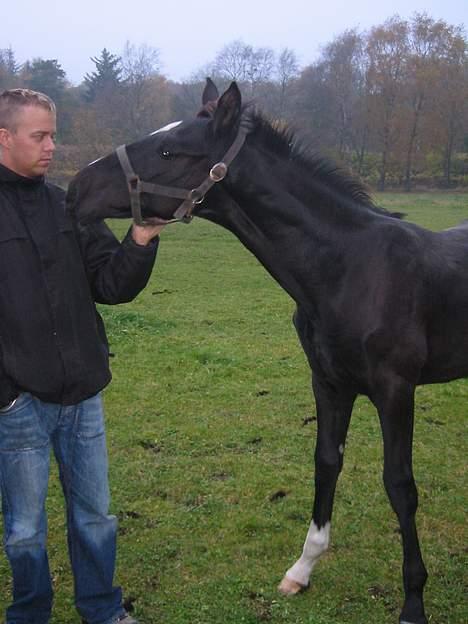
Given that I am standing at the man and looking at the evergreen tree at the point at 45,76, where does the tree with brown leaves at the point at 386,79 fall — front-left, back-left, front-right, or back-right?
front-right

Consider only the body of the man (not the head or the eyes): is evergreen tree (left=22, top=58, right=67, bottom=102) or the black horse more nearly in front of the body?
the black horse

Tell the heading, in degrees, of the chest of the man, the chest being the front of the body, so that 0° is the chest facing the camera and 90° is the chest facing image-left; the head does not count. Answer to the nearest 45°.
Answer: approximately 315°

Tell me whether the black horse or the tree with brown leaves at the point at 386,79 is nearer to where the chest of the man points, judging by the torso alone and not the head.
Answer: the black horse

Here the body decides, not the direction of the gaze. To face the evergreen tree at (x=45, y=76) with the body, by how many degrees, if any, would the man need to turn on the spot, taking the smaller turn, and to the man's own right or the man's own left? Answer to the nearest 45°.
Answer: approximately 135° to the man's own left

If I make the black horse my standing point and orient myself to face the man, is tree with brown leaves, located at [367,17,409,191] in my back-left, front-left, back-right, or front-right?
back-right

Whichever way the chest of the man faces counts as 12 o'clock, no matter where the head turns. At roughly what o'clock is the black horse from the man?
The black horse is roughly at 10 o'clock from the man.

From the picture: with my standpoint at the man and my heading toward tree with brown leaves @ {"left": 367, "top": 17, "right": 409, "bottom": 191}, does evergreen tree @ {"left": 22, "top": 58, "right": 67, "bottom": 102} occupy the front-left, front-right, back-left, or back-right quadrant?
front-left
